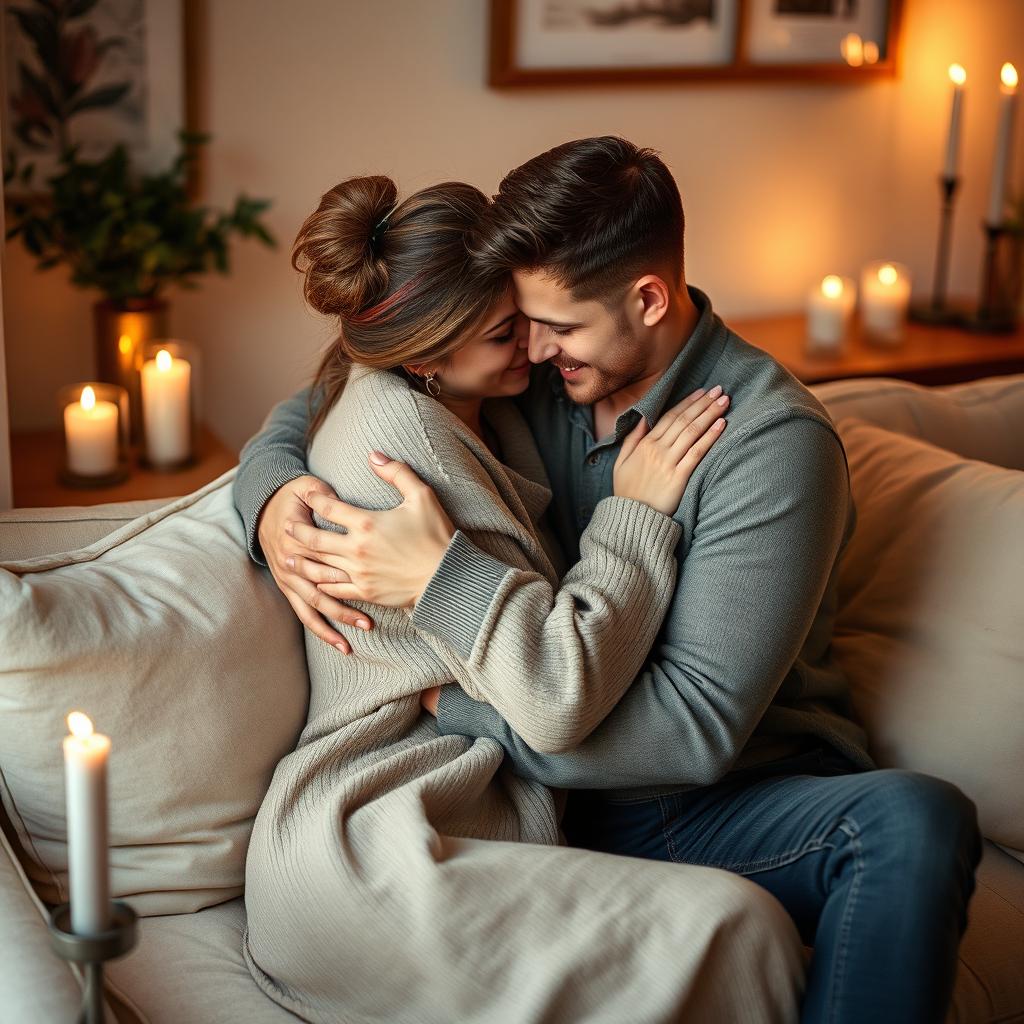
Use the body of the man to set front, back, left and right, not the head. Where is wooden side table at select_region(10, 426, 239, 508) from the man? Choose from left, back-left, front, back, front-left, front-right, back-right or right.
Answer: right

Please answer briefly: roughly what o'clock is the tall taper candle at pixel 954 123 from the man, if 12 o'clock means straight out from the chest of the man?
The tall taper candle is roughly at 5 o'clock from the man.

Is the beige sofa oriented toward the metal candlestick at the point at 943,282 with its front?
no

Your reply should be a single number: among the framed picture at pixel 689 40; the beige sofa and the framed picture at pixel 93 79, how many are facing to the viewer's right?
0

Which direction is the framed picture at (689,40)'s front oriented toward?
toward the camera

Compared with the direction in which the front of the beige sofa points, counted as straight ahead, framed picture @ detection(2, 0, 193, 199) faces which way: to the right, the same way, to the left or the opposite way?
the same way

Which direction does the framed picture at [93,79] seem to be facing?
toward the camera

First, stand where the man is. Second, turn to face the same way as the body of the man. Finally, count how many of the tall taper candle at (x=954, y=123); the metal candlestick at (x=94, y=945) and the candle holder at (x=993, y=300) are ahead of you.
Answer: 1

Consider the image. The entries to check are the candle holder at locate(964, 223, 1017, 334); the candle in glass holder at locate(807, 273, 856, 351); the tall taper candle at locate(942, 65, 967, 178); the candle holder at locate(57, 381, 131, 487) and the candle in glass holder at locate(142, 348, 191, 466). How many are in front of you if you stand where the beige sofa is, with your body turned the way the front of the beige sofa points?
0

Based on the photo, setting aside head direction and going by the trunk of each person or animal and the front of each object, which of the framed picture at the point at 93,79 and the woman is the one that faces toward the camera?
the framed picture

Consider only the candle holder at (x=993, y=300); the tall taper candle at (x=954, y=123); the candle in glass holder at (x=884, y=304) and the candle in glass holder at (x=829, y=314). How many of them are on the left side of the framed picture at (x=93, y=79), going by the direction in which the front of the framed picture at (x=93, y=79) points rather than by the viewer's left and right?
4

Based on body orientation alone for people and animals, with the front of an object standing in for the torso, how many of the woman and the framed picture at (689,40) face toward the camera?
1

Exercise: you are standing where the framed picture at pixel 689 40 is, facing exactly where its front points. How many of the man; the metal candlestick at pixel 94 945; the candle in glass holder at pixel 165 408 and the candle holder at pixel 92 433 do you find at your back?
0

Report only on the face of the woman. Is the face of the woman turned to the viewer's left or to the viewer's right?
to the viewer's right

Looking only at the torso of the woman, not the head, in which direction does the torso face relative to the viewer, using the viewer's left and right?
facing to the right of the viewer

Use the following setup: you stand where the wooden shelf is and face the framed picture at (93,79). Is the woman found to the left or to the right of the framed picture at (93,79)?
left

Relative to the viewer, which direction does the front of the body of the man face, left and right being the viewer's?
facing the viewer and to the left of the viewer

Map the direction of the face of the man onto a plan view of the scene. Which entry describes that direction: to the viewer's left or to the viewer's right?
to the viewer's left
